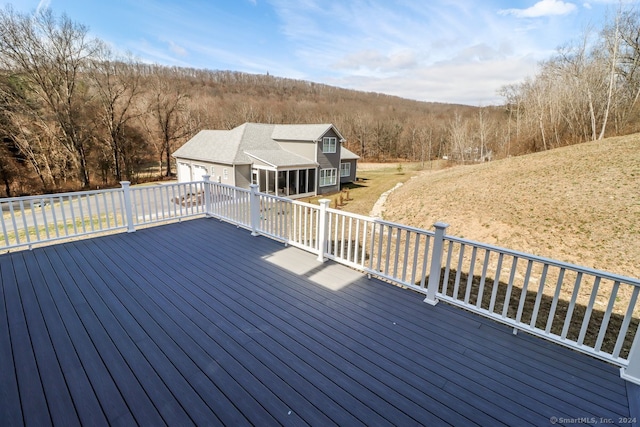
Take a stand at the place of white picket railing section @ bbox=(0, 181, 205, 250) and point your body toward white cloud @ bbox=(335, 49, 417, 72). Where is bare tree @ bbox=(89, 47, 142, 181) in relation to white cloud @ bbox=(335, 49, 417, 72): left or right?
left
